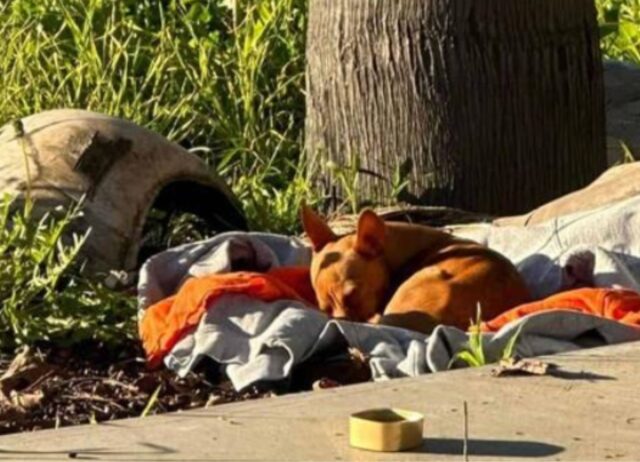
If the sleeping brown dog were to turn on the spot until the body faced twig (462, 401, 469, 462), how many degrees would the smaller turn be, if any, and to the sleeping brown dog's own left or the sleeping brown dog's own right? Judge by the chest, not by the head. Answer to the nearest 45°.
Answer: approximately 45° to the sleeping brown dog's own left

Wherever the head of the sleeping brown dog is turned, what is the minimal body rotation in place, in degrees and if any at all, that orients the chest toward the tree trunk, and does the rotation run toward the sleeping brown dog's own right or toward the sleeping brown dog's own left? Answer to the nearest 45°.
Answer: approximately 135° to the sleeping brown dog's own right

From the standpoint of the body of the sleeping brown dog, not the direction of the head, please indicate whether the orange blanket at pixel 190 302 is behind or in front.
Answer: in front

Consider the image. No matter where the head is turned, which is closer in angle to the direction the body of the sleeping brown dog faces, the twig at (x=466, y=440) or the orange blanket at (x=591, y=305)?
the twig

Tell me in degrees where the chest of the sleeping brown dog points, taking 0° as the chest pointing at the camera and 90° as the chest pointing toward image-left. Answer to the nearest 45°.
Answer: approximately 45°

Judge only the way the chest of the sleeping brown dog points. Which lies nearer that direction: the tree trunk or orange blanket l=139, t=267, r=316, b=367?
the orange blanket

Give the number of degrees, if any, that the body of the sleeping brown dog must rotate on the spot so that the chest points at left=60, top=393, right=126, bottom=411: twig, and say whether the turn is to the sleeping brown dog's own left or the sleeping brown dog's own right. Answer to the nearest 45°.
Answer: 0° — it already faces it
